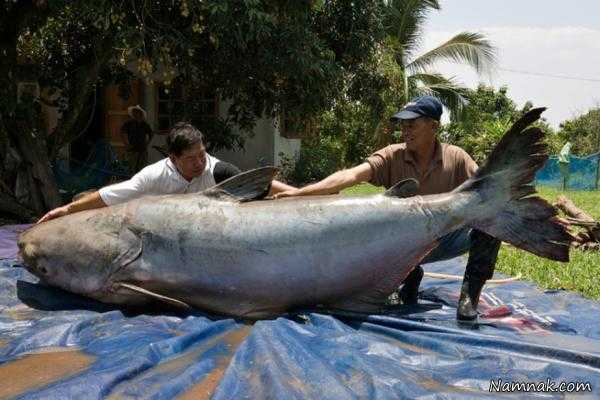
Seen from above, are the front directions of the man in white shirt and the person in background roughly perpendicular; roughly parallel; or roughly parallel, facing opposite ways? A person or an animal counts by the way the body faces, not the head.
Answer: roughly parallel

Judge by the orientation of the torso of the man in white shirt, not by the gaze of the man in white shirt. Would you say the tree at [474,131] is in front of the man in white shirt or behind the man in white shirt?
behind

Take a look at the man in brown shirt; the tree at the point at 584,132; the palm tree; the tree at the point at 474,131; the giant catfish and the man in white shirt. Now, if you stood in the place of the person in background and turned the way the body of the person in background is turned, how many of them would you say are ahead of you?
3

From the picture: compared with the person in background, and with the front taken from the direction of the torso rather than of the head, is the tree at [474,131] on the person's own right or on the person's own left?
on the person's own left

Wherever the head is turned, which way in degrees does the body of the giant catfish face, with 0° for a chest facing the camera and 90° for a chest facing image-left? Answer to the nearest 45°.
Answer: approximately 90°

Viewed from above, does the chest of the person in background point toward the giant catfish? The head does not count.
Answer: yes

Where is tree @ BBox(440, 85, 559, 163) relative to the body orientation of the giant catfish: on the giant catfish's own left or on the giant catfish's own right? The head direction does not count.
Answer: on the giant catfish's own right

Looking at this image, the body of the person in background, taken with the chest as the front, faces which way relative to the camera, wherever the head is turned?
toward the camera

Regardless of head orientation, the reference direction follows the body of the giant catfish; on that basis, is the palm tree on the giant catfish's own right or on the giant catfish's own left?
on the giant catfish's own right

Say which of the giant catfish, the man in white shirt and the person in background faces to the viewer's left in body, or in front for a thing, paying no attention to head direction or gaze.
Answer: the giant catfish

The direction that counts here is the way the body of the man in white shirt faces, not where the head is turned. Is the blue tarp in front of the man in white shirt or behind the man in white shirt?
in front

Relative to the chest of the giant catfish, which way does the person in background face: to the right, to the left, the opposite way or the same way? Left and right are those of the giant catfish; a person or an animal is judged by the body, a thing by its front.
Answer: to the left

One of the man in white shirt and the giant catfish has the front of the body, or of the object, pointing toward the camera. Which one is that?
the man in white shirt

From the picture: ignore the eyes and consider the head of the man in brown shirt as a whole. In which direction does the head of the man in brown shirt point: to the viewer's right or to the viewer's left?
to the viewer's left

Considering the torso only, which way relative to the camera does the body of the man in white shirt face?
toward the camera

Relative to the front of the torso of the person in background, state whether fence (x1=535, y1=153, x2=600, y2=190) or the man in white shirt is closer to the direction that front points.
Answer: the man in white shirt

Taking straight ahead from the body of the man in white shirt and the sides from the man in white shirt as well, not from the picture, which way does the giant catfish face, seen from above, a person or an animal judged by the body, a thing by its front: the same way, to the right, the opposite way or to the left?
to the right

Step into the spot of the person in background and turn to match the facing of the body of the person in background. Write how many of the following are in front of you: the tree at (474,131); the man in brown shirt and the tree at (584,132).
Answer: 1

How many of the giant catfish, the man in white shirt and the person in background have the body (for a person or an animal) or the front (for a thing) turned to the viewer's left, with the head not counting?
1
